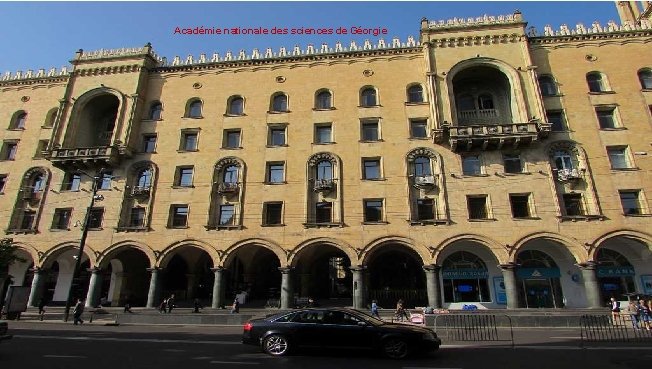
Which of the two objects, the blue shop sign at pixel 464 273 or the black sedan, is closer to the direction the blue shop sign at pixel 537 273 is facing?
the black sedan

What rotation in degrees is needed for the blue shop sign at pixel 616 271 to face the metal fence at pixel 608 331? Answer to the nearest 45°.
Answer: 0° — it already faces it

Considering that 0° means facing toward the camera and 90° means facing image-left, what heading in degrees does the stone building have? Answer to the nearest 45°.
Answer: approximately 0°

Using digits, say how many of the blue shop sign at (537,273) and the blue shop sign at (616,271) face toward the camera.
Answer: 2

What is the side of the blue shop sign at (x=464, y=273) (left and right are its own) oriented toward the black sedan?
front

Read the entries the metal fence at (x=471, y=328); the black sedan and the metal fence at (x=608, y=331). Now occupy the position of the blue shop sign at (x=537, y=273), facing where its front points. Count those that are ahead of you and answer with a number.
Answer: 3

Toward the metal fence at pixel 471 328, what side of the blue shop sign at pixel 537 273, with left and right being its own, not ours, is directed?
front

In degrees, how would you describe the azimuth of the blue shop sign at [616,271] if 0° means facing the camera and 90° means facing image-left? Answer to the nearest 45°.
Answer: approximately 0°
